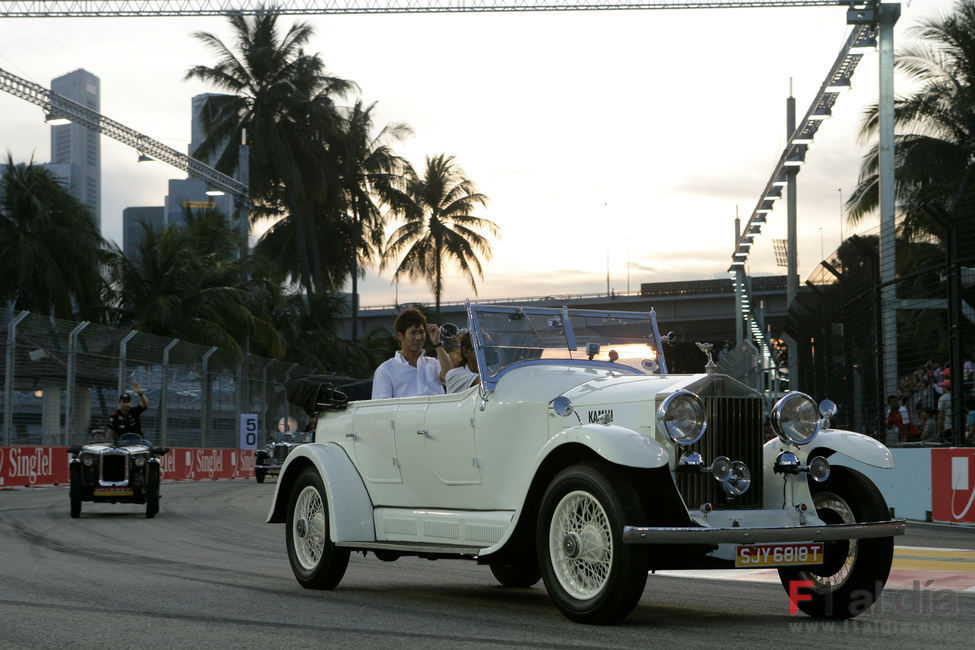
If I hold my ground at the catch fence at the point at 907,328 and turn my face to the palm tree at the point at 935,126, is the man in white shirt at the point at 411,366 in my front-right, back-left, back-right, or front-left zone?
back-left

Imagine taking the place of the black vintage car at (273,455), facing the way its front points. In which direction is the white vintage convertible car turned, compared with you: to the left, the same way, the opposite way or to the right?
to the left

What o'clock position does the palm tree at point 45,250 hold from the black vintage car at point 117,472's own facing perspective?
The palm tree is roughly at 6 o'clock from the black vintage car.

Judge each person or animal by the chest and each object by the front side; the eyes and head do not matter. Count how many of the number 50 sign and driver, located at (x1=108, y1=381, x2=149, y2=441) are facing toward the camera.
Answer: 2

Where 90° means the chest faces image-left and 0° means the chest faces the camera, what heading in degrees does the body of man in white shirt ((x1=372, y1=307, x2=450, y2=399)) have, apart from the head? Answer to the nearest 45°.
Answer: approximately 315°

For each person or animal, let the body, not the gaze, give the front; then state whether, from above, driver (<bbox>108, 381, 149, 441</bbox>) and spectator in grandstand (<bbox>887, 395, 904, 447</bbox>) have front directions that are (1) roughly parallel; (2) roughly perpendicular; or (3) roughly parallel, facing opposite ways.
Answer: roughly perpendicular

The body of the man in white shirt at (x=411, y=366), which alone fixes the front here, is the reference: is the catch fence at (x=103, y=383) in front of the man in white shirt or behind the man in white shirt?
behind

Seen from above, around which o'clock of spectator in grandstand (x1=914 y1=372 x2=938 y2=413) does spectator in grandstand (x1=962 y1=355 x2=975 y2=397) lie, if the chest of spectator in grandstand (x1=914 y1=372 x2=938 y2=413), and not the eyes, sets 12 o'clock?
spectator in grandstand (x1=962 y1=355 x2=975 y2=397) is roughly at 7 o'clock from spectator in grandstand (x1=914 y1=372 x2=938 y2=413).

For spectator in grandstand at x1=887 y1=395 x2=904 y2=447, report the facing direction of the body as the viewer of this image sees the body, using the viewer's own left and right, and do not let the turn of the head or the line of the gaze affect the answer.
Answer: facing the viewer and to the left of the viewer

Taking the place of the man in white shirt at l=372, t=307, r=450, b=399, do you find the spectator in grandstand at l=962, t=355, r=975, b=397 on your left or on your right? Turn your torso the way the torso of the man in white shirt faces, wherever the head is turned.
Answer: on your left

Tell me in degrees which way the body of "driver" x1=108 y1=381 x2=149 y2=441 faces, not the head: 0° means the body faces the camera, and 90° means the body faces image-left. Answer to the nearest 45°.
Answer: approximately 0°

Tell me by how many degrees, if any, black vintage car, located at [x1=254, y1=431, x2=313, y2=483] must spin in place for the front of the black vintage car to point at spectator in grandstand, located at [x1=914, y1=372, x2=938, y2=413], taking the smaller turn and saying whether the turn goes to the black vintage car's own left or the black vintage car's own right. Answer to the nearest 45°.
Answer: approximately 90° to the black vintage car's own left
